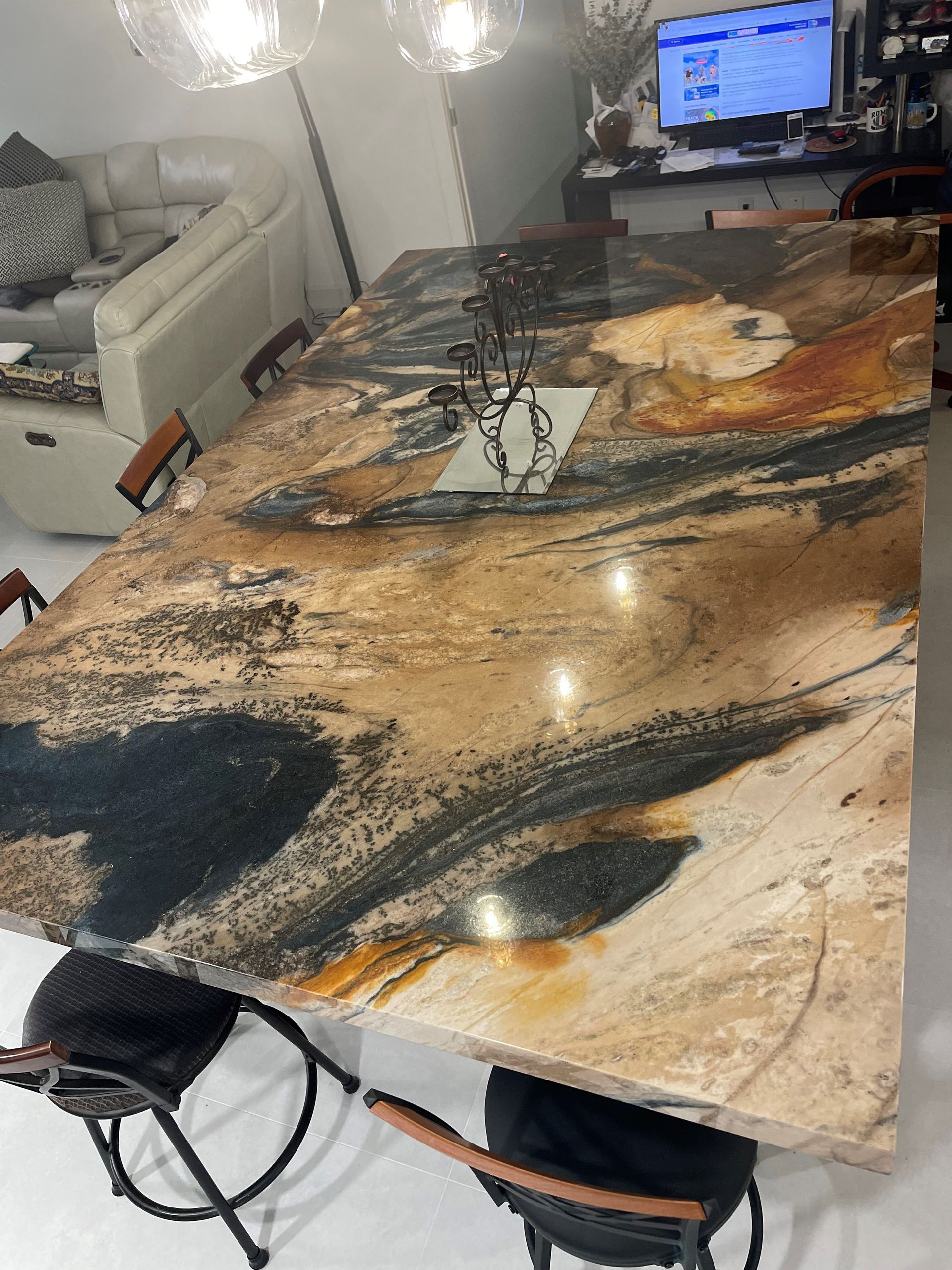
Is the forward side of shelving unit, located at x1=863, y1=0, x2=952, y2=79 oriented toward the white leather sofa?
no

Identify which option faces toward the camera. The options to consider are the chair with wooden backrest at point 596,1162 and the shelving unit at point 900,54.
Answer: the shelving unit

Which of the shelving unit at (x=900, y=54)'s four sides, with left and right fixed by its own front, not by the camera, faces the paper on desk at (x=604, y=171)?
right

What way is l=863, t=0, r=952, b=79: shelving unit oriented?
toward the camera

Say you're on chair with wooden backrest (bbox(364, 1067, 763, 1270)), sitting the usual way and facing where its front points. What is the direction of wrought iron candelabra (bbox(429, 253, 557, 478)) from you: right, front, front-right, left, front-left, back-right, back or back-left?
front-left

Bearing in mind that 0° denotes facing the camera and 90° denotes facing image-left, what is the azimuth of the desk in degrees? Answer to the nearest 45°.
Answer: approximately 0°

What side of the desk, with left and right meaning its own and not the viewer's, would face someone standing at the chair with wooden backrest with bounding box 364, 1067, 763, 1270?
front

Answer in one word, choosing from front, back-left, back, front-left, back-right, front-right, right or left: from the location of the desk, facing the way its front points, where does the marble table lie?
front

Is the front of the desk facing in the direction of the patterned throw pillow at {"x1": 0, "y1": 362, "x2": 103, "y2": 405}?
no

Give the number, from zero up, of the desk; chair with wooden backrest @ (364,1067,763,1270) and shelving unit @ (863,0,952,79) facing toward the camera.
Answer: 2

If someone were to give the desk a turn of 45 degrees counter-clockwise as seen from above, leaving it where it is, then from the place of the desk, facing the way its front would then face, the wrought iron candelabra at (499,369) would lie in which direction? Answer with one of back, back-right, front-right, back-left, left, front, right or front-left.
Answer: front-right

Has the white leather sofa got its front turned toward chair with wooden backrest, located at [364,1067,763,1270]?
no

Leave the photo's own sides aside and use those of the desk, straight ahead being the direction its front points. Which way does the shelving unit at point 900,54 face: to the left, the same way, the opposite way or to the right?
the same way
